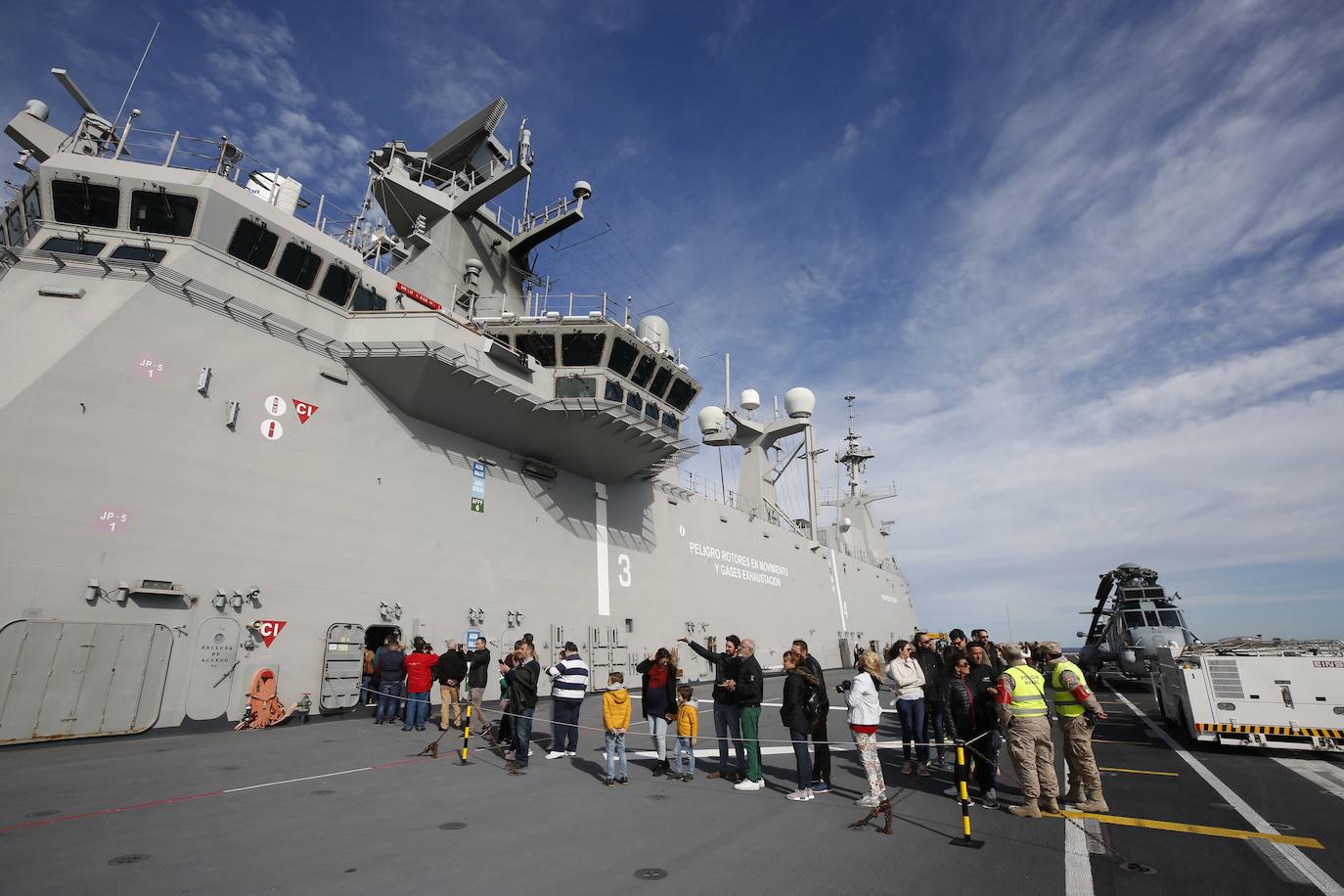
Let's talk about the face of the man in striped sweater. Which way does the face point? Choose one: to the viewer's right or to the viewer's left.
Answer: to the viewer's left

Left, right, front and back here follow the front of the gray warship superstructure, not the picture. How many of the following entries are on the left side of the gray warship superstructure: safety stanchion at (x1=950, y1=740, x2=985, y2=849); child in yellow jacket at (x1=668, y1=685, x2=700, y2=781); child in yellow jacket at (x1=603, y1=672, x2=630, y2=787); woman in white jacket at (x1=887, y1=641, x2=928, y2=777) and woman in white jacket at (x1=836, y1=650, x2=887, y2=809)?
5

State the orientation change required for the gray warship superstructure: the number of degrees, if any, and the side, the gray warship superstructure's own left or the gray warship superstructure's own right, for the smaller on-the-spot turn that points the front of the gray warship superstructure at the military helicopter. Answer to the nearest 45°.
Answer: approximately 135° to the gray warship superstructure's own left

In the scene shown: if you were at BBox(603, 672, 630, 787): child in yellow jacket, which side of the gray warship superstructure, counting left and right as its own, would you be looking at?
left

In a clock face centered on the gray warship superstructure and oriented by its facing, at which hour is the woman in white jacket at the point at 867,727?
The woman in white jacket is roughly at 9 o'clock from the gray warship superstructure.

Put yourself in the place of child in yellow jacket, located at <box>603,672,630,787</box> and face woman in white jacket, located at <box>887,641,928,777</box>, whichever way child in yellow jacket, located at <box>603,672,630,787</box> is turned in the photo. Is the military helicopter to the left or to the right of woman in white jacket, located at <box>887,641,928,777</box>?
left

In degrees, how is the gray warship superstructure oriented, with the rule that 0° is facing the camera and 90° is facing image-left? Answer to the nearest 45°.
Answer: approximately 45°

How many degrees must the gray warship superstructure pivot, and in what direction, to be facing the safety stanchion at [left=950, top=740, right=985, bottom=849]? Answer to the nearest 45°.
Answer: approximately 90° to its left

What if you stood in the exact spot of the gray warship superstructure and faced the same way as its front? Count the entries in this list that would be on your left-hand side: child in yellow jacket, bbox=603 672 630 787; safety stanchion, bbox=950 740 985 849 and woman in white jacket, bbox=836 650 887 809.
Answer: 3

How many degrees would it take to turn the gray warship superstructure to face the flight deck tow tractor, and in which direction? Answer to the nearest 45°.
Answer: approximately 90° to its left
